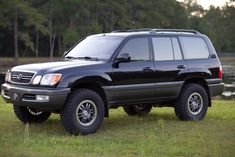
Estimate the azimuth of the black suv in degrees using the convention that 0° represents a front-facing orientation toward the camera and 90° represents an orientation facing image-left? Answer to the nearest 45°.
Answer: approximately 45°
